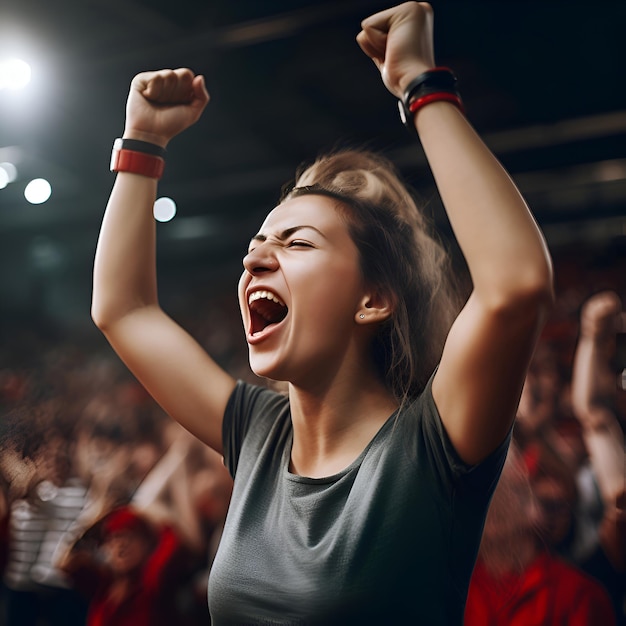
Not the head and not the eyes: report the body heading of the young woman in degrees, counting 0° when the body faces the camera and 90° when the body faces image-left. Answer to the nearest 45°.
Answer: approximately 45°

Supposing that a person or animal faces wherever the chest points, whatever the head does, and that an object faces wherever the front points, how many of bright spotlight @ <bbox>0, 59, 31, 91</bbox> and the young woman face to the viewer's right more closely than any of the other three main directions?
0

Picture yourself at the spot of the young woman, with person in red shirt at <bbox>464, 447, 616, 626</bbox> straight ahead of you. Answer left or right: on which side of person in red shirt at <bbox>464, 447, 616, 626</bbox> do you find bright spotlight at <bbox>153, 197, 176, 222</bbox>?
left

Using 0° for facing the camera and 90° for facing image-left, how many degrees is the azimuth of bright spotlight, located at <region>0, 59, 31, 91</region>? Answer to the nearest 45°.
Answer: approximately 0°

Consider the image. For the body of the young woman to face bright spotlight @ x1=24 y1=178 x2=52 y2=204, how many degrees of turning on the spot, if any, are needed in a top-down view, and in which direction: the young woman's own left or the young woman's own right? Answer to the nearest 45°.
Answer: approximately 90° to the young woman's own right

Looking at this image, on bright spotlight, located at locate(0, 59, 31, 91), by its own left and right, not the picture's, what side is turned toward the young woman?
front
